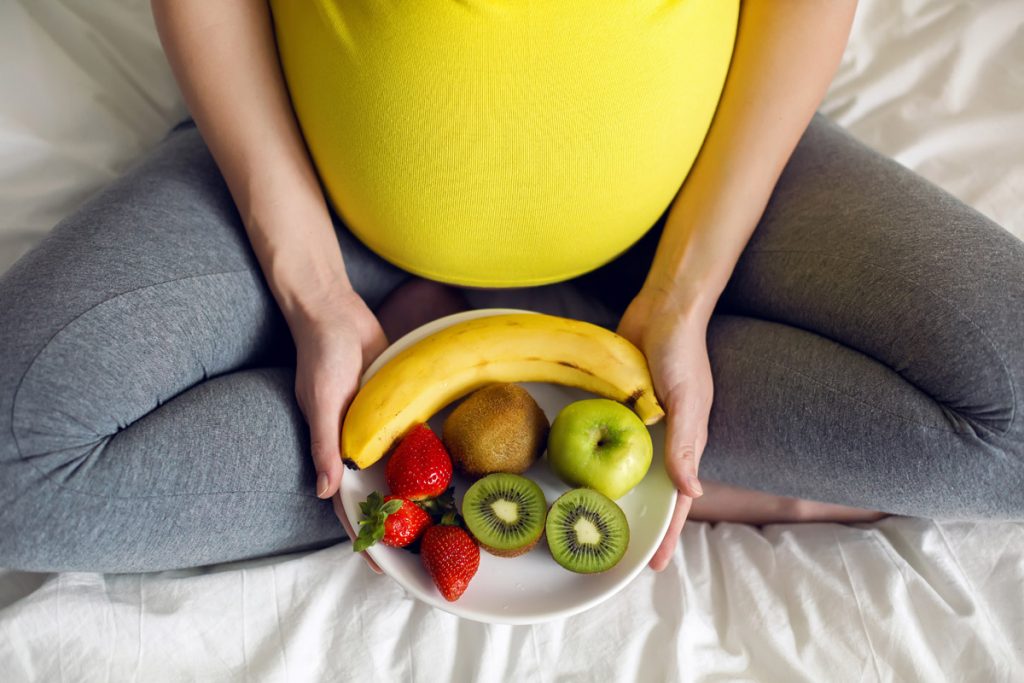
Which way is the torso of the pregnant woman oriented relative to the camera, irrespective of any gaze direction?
toward the camera

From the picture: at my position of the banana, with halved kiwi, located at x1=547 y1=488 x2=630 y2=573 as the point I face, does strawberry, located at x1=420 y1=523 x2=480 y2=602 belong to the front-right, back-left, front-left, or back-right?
front-right

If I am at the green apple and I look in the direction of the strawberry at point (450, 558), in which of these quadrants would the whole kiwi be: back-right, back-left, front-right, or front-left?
front-right
